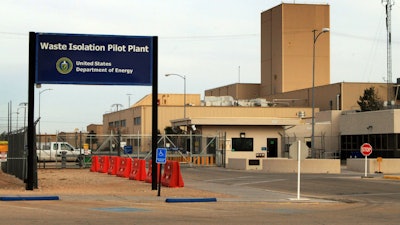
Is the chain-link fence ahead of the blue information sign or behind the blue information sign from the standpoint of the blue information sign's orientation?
behind

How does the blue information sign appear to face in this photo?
toward the camera
